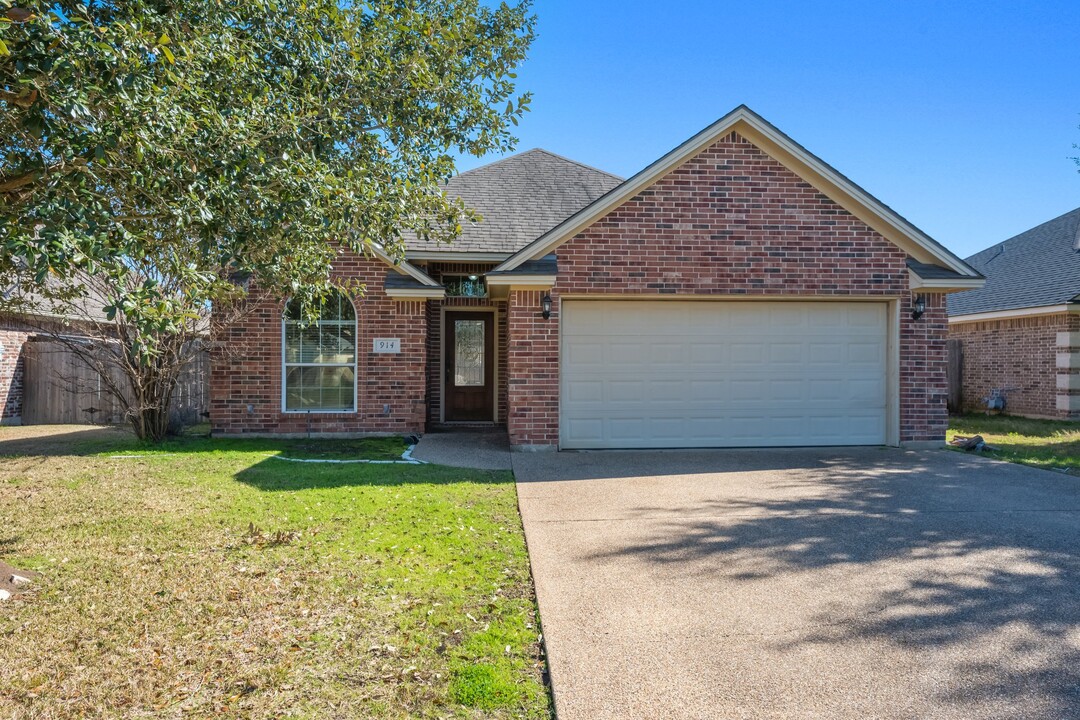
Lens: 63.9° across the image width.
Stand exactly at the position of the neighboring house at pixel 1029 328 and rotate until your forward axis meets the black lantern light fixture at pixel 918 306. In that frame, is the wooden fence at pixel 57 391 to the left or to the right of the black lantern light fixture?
right

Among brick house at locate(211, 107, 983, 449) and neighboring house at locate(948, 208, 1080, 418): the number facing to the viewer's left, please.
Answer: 0

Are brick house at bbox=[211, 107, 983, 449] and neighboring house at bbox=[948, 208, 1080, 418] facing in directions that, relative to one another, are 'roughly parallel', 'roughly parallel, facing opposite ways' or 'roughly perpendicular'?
roughly parallel

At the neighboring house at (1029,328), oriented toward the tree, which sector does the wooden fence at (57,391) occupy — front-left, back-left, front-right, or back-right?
front-right

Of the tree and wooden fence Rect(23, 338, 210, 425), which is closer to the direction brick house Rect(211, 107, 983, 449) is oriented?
the tree

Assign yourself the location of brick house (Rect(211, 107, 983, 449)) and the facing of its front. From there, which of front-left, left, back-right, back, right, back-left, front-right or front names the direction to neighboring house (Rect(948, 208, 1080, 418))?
back-left

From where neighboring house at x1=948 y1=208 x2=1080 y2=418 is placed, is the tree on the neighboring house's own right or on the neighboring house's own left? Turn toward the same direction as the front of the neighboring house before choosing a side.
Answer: on the neighboring house's own right

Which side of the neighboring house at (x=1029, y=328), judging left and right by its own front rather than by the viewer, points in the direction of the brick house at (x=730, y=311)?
right

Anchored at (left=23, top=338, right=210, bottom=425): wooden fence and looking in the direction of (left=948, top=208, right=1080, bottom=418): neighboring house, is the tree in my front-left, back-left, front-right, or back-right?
front-right

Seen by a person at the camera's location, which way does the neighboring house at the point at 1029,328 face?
facing the viewer and to the right of the viewer

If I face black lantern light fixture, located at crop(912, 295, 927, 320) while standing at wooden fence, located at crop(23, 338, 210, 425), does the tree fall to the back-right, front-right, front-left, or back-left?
front-right

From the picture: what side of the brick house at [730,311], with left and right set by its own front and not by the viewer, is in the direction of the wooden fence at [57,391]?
right

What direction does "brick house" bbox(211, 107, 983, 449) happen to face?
toward the camera

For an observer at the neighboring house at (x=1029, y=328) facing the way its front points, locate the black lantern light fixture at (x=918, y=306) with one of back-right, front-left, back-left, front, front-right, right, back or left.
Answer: front-right
